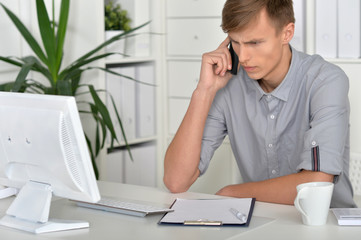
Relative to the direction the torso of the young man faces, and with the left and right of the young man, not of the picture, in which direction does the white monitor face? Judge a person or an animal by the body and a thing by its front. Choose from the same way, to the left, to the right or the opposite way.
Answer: the opposite way

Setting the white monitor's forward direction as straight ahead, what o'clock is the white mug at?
The white mug is roughly at 2 o'clock from the white monitor.

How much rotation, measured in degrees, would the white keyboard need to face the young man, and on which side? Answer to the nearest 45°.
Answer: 0° — it already faces them

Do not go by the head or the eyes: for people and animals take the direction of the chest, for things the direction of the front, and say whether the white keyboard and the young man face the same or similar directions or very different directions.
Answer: very different directions

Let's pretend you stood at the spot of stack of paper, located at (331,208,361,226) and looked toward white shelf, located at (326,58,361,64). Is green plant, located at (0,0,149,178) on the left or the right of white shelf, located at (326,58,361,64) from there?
left

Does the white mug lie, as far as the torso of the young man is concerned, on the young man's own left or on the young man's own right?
on the young man's own left

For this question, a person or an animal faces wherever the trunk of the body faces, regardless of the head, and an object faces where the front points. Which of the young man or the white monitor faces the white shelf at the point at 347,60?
the white monitor

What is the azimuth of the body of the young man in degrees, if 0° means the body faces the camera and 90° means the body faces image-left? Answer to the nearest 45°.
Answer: approximately 45°

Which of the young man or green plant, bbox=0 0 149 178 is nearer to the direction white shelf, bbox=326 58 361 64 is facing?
the young man

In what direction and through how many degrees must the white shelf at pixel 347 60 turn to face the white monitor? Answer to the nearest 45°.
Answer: approximately 45° to its right

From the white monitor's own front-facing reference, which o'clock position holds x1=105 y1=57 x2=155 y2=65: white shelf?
The white shelf is roughly at 11 o'clock from the white monitor.
